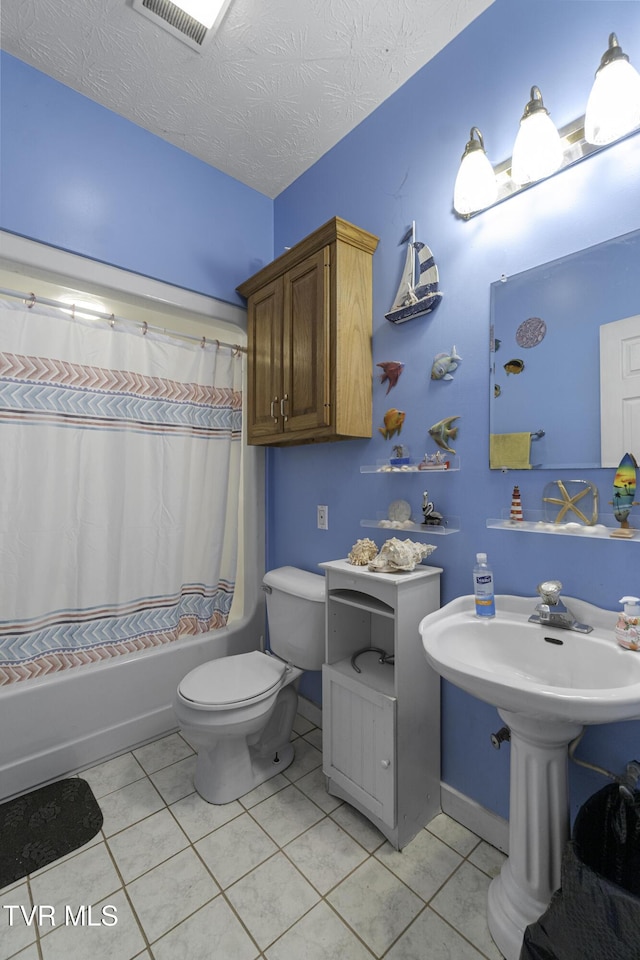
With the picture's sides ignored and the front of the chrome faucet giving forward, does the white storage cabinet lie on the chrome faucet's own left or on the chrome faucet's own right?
on the chrome faucet's own right

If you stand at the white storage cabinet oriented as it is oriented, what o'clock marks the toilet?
The toilet is roughly at 2 o'clock from the white storage cabinet.

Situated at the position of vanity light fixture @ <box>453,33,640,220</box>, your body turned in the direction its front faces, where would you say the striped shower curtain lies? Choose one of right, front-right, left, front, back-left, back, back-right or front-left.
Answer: front-right

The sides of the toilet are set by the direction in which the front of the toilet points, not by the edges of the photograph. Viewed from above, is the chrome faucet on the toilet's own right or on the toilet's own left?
on the toilet's own left

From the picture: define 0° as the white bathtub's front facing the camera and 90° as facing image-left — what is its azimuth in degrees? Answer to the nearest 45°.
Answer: approximately 315°

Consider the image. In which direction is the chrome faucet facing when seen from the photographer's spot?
facing the viewer and to the left of the viewer

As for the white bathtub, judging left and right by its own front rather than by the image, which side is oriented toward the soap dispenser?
front

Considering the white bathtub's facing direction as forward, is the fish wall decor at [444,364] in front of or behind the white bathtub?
in front

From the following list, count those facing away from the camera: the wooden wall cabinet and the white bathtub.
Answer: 0

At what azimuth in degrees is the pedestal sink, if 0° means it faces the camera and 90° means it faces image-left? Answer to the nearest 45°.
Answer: approximately 45°

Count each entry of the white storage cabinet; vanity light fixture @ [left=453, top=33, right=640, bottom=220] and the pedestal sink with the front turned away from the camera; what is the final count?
0
